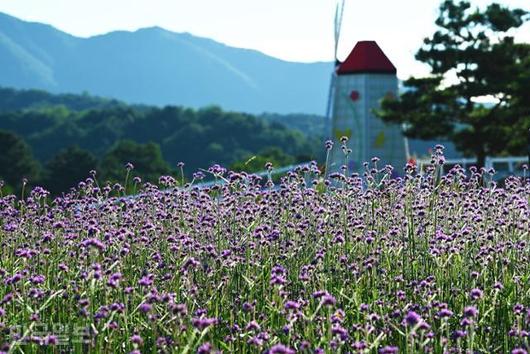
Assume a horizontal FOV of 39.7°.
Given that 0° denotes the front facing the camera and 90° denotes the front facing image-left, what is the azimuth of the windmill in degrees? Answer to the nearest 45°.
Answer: approximately 90°

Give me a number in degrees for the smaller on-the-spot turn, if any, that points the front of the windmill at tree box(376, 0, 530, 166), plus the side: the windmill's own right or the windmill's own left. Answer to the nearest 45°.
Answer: approximately 135° to the windmill's own right
